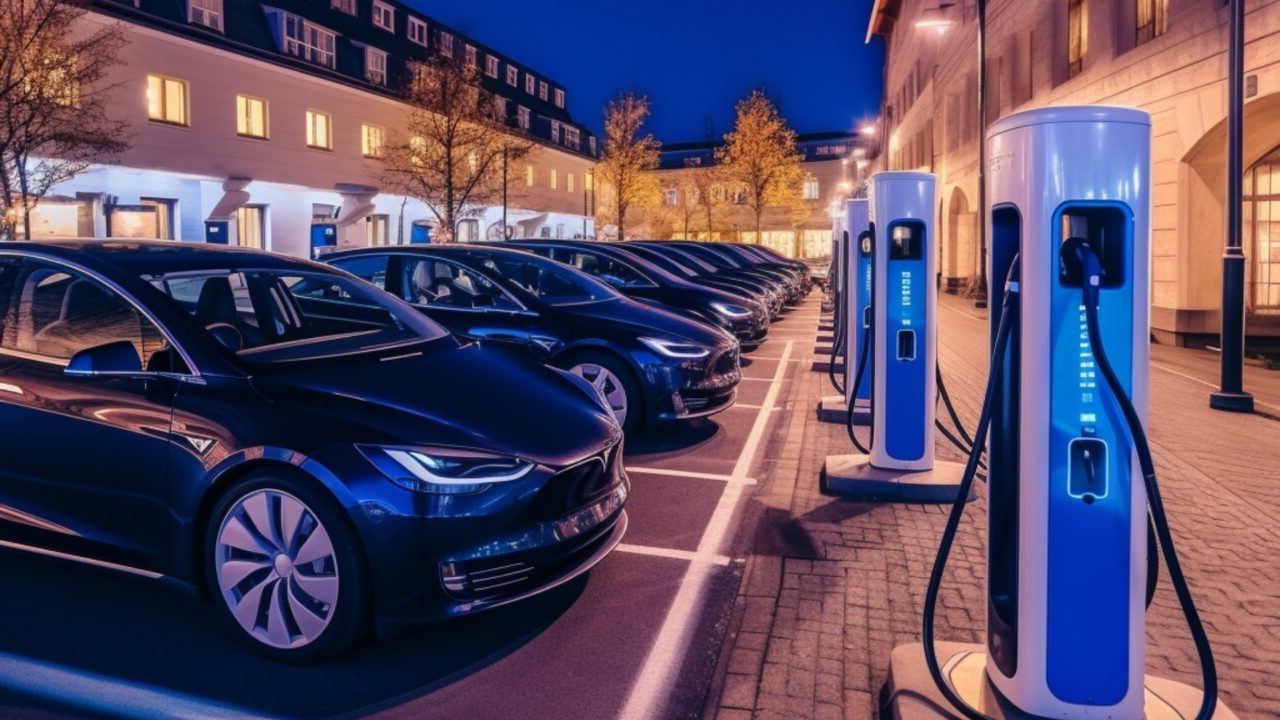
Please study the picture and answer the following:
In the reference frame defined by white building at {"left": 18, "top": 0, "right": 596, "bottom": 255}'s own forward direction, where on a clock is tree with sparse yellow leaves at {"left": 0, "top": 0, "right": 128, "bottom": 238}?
The tree with sparse yellow leaves is roughly at 2 o'clock from the white building.

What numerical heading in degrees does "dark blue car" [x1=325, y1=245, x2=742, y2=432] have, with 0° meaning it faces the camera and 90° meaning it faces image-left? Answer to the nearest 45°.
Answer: approximately 315°

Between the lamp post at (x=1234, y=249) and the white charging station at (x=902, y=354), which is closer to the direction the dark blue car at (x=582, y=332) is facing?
the white charging station

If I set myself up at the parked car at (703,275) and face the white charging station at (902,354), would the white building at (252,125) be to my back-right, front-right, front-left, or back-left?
back-right

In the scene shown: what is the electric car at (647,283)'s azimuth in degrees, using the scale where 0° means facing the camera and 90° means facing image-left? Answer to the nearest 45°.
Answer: approximately 315°

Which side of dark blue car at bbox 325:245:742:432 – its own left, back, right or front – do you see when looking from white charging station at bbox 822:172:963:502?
front

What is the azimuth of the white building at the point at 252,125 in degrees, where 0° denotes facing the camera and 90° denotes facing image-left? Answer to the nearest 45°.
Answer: approximately 315°

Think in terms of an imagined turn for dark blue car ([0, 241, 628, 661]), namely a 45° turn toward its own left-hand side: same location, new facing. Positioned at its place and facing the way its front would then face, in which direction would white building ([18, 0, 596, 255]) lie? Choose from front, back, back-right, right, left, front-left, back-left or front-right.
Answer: left

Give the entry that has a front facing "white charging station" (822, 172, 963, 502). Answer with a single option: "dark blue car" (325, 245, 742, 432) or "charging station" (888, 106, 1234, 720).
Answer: the dark blue car
